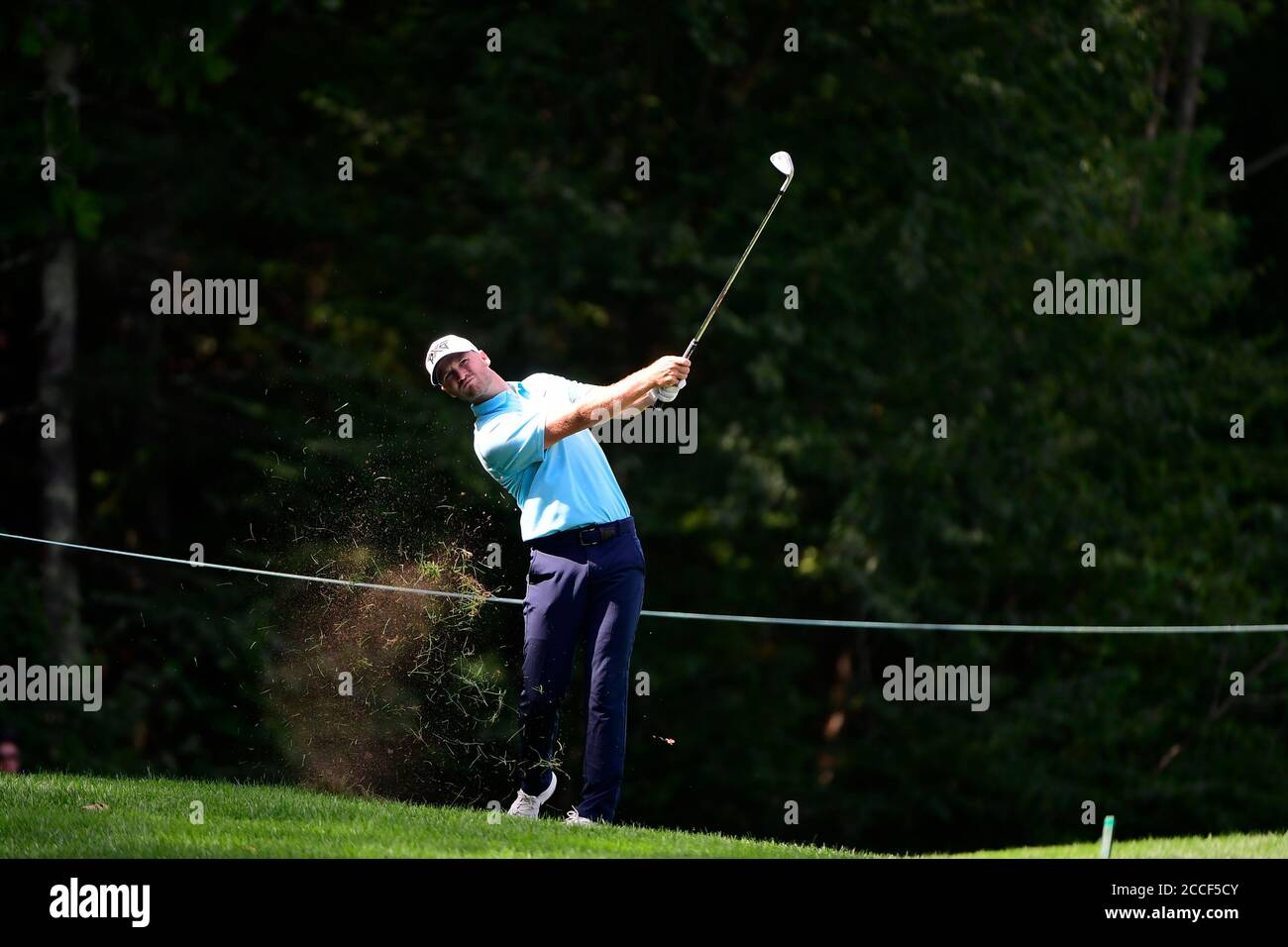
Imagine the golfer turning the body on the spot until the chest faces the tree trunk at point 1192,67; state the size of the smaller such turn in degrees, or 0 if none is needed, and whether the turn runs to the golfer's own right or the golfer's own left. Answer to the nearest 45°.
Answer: approximately 135° to the golfer's own left

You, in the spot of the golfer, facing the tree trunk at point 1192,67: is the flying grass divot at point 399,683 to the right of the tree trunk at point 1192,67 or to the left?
left

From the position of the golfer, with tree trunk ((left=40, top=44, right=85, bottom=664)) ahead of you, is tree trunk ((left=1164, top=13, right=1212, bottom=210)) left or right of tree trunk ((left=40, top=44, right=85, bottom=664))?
right

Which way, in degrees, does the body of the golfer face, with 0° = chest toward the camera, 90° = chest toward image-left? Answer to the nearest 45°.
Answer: approximately 0°

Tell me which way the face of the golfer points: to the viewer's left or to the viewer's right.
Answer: to the viewer's left
